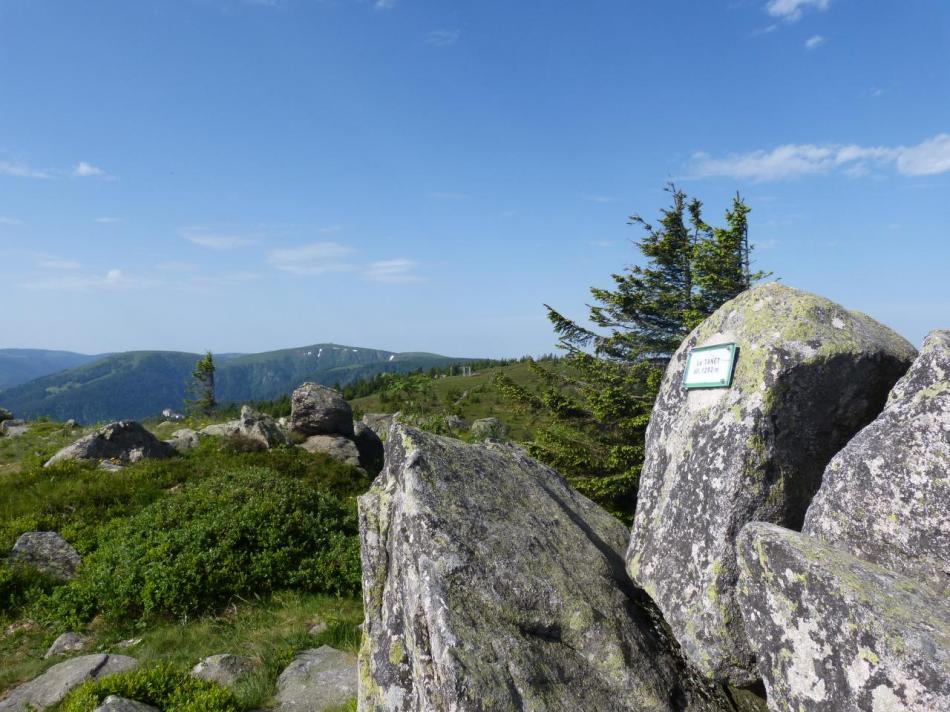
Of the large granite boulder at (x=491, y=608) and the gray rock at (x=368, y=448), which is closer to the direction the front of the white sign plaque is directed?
the large granite boulder

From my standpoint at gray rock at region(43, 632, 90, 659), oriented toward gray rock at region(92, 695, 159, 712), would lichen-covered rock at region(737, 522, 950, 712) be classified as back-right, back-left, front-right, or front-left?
front-left

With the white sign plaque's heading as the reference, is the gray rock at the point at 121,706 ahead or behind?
ahead

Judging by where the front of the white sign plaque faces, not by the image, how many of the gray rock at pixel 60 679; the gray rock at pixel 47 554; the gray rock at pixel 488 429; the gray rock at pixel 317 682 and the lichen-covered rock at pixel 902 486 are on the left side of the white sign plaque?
1

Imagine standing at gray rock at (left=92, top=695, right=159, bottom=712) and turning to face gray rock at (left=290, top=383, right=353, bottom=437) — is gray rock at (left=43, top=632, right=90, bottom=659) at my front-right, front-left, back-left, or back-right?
front-left

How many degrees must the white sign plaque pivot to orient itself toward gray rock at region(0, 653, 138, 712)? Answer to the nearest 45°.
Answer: approximately 45° to its right

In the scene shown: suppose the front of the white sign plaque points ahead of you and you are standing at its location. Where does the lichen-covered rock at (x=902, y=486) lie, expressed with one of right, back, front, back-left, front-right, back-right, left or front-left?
left

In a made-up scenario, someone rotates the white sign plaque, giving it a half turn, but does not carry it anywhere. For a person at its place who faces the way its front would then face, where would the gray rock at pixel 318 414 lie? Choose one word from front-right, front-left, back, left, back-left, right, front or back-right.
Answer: left

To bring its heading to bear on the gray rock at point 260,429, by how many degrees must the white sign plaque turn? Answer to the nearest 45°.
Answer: approximately 90° to its right

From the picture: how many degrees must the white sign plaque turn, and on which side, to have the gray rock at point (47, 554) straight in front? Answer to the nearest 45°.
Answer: approximately 45° to its right

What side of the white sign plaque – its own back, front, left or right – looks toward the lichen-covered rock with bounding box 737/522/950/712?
left

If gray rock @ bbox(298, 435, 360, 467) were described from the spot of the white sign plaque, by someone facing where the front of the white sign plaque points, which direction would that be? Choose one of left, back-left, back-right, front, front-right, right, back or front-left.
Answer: right

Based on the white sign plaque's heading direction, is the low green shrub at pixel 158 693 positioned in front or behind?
in front

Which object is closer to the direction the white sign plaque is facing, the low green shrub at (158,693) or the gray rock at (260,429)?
the low green shrub

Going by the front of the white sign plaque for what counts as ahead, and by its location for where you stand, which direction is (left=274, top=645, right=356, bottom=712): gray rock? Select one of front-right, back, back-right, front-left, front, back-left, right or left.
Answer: front-right

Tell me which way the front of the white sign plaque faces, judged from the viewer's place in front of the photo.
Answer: facing the viewer and to the left of the viewer

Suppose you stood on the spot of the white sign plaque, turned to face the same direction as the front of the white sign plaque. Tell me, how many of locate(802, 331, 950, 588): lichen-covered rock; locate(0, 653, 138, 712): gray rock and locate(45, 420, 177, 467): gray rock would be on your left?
1
